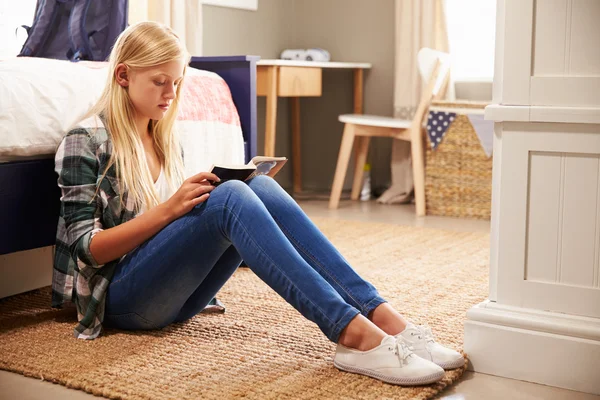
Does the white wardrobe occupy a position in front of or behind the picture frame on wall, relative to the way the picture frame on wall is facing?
in front

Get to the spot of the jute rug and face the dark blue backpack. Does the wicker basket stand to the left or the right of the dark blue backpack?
right

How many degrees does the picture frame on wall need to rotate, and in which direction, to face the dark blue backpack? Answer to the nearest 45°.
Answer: approximately 45° to its right

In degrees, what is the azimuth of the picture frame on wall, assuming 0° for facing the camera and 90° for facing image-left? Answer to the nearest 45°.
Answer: approximately 315°

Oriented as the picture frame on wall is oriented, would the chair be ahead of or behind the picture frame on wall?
ahead

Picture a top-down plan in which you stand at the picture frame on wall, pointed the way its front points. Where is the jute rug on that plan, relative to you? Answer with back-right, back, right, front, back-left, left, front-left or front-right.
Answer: front-right
